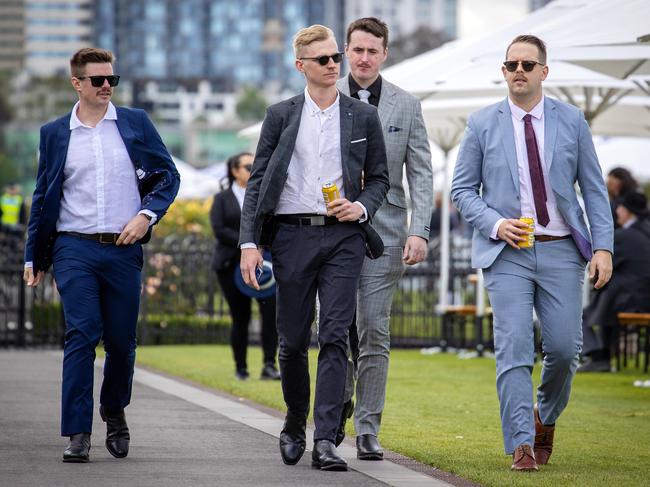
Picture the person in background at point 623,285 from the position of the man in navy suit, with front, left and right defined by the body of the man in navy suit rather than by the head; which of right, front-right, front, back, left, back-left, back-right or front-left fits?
back-left

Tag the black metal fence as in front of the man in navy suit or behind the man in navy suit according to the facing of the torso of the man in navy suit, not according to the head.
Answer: behind

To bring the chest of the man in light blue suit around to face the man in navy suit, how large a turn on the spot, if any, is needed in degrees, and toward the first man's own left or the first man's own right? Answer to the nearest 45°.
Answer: approximately 90° to the first man's own right

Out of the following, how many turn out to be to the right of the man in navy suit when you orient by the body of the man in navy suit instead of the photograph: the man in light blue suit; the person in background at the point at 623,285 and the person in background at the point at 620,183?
0

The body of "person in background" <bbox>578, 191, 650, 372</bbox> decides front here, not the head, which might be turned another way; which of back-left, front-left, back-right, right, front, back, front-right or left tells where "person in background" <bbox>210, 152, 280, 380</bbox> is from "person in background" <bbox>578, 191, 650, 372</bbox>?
front-left

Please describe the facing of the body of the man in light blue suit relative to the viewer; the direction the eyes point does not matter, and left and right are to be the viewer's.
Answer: facing the viewer

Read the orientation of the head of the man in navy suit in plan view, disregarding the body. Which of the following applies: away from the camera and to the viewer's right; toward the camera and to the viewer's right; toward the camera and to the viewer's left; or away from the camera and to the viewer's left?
toward the camera and to the viewer's right

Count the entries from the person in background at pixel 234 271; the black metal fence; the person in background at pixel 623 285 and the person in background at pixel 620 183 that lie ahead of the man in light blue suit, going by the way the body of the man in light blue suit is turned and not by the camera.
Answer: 0

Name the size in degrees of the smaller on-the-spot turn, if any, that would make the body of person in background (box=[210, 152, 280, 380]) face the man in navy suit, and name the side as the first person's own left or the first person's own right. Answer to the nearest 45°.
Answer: approximately 45° to the first person's own right

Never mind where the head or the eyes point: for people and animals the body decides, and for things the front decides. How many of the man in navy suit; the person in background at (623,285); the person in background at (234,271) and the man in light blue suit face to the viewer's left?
1

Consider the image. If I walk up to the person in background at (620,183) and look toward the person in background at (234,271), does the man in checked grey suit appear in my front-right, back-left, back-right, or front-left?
front-left

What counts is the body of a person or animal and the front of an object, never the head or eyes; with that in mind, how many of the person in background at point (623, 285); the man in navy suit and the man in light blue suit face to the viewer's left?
1

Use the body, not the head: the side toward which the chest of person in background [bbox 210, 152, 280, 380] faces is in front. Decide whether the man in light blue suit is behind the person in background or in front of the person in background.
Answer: in front

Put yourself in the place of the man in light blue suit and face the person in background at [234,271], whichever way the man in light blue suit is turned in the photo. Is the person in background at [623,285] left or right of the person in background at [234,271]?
right

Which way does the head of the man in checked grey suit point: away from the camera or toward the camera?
toward the camera

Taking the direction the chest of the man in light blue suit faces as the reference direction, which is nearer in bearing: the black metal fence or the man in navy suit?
the man in navy suit

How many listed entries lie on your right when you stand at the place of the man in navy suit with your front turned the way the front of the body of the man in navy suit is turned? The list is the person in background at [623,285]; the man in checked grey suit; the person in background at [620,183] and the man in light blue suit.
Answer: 0

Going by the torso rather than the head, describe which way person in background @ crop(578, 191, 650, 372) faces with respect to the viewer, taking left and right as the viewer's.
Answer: facing to the left of the viewer

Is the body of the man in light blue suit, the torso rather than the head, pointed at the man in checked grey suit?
no

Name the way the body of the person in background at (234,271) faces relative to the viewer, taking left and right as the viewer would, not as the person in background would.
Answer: facing the viewer and to the right of the viewer

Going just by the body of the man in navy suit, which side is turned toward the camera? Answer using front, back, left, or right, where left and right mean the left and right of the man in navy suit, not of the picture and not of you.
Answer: front

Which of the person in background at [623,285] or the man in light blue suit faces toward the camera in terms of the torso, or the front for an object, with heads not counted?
the man in light blue suit
